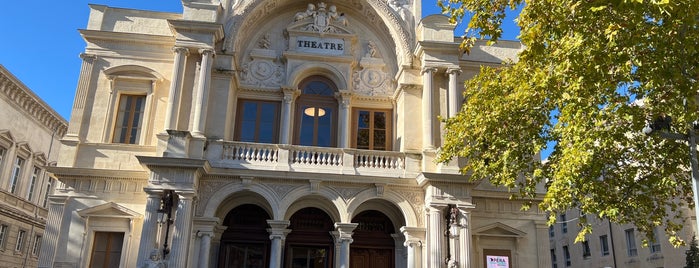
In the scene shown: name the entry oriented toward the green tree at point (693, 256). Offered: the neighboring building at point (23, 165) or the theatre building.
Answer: the neighboring building

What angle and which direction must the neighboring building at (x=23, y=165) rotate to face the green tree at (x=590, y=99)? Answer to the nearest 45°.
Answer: approximately 45° to its right

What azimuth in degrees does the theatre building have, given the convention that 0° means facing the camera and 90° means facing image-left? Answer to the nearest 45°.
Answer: approximately 0°

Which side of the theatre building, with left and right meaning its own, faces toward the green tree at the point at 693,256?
left

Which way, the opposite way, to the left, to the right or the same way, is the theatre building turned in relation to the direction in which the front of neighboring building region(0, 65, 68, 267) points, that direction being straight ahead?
to the right
